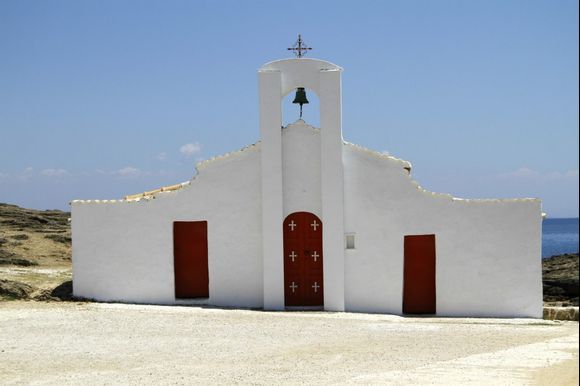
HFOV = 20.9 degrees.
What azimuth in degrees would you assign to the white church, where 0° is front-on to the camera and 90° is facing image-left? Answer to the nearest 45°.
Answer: approximately 0°

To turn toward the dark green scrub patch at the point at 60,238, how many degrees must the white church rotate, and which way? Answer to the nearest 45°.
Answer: approximately 135° to its right

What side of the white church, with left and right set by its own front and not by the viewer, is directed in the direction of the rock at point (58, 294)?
right

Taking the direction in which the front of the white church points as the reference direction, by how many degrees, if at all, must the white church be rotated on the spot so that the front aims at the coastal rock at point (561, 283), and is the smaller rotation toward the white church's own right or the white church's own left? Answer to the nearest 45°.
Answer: approximately 135° to the white church's own left

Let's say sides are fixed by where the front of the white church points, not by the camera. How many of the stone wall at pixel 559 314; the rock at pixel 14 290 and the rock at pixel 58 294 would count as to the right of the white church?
2

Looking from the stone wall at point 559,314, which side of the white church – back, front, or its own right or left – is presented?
left

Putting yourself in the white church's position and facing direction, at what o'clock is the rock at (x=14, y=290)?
The rock is roughly at 3 o'clock from the white church.
